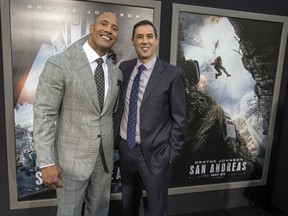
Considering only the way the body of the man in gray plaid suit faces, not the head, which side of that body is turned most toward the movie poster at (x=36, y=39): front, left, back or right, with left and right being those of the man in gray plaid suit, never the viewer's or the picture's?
back

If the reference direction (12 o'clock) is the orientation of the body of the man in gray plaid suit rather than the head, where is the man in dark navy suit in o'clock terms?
The man in dark navy suit is roughly at 10 o'clock from the man in gray plaid suit.

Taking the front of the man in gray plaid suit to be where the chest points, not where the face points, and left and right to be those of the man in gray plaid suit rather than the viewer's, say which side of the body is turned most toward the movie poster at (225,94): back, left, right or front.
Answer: left

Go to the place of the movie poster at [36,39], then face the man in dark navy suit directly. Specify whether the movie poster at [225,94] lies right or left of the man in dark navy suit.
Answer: left

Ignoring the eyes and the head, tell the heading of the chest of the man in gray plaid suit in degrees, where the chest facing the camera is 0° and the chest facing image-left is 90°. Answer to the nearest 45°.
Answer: approximately 315°
